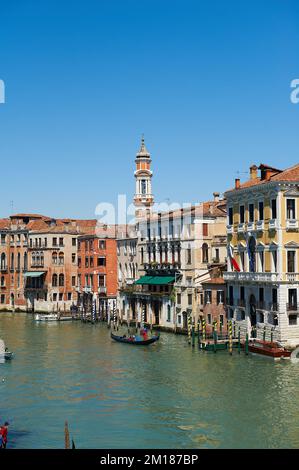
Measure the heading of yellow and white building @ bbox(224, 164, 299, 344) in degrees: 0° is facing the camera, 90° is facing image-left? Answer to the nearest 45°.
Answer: approximately 45°
